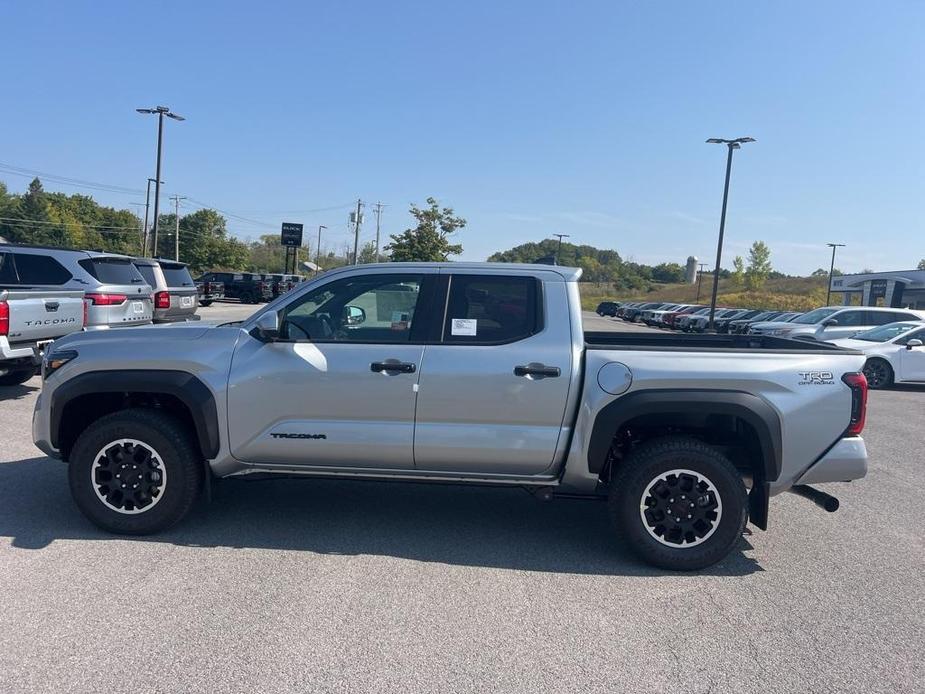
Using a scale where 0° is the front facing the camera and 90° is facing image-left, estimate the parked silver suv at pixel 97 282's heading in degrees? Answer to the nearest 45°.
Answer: approximately 135°

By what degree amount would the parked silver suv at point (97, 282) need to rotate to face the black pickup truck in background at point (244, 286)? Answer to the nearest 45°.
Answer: approximately 45° to its right

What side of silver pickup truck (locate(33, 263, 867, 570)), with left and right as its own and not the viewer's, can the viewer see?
left

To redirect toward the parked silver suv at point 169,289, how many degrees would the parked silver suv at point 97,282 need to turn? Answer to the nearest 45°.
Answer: approximately 45° to its right

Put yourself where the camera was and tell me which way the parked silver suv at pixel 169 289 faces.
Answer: facing away from the viewer and to the left of the viewer

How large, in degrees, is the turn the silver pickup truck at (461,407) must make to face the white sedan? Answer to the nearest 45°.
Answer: approximately 135° to its right

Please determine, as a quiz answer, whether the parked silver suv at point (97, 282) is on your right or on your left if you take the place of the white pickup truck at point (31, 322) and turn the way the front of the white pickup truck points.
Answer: on your right

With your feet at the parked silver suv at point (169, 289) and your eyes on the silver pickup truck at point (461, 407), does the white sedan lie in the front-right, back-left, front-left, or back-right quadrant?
front-left

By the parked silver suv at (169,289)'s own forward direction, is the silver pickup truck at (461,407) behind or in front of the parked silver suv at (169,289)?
behind

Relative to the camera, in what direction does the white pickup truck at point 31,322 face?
facing away from the viewer and to the left of the viewer
